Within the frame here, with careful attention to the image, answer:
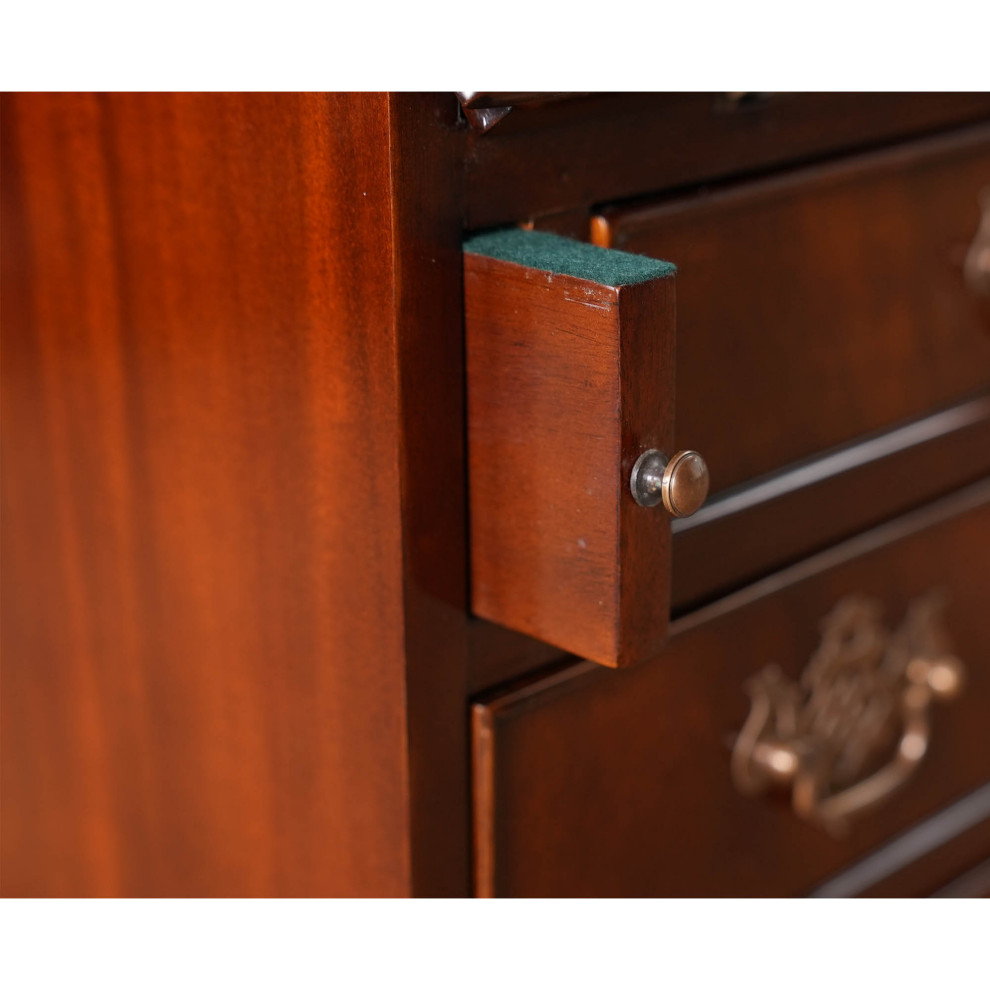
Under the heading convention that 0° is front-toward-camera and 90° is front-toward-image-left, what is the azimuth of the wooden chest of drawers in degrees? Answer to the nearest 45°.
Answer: approximately 315°
